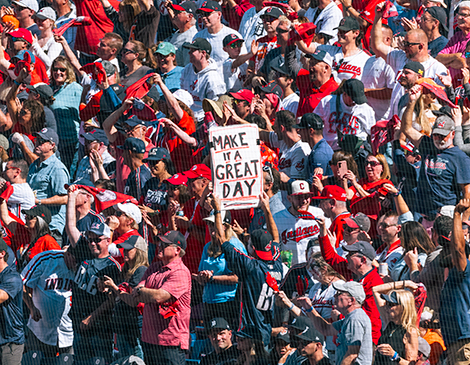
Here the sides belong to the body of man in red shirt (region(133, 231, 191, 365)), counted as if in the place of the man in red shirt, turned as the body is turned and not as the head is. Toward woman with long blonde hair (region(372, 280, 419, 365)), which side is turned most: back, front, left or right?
left

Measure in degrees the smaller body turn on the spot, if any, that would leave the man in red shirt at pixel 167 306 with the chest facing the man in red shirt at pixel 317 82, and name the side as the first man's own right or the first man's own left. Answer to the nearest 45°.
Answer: approximately 180°

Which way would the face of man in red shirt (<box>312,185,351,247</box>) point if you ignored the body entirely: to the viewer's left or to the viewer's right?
to the viewer's left

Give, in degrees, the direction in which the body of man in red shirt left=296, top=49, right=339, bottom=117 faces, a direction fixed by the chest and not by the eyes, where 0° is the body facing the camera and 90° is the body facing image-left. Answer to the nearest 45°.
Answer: approximately 45°

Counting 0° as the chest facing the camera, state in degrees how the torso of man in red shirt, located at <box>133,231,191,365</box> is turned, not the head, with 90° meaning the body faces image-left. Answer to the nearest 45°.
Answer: approximately 45°
